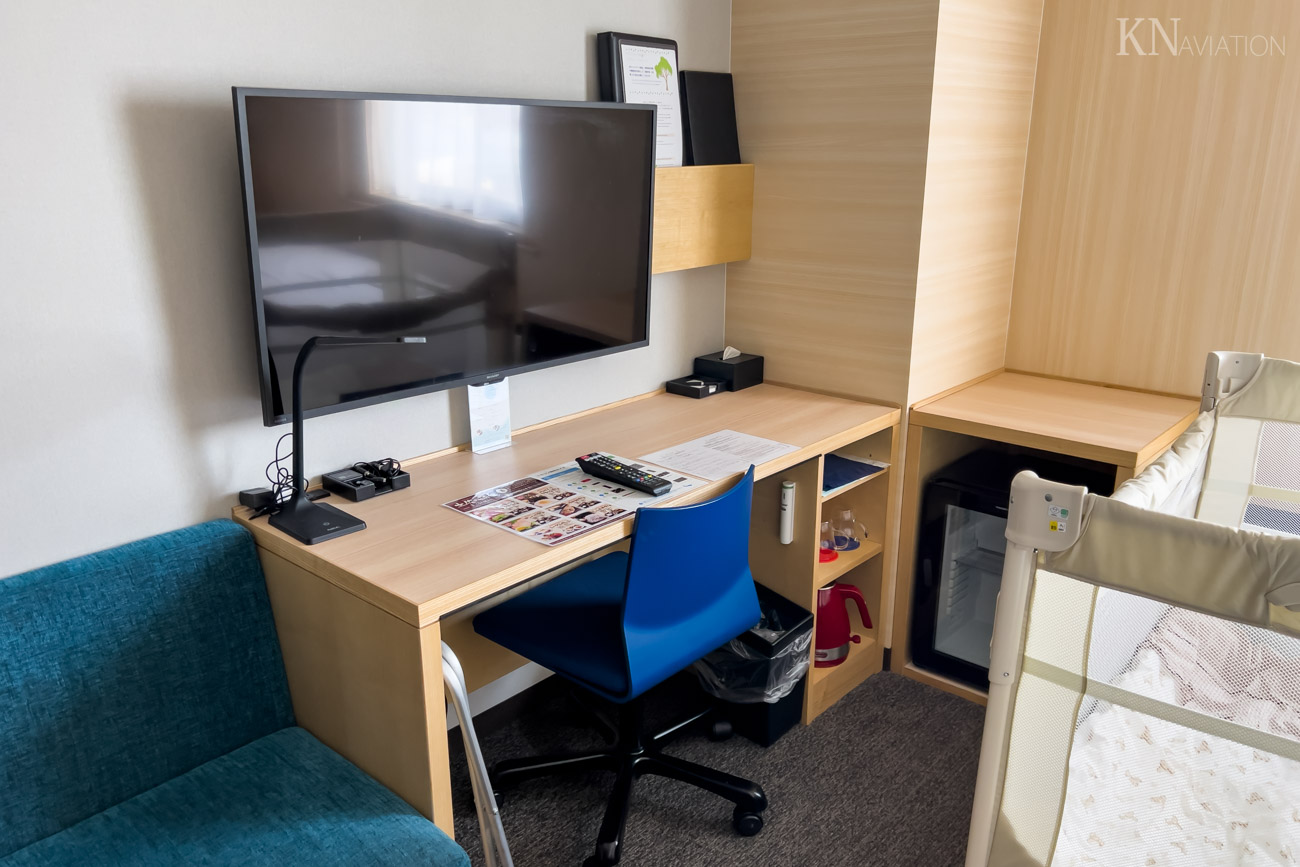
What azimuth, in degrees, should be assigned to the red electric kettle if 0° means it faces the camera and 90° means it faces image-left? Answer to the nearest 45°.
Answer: approximately 90°

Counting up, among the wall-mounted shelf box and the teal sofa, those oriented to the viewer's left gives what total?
0

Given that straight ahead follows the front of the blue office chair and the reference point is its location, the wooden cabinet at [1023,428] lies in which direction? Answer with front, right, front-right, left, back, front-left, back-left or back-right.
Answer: right

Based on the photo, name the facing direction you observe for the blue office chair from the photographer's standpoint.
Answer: facing away from the viewer and to the left of the viewer

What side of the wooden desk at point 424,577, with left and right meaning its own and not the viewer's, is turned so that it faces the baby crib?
front

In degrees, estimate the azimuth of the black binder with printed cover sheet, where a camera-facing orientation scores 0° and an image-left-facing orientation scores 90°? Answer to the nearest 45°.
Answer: approximately 315°

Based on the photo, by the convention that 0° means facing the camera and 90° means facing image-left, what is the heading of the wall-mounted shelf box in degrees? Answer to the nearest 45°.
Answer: approximately 315°

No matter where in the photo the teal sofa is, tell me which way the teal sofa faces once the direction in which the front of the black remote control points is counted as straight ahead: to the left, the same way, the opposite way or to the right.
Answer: the opposite way

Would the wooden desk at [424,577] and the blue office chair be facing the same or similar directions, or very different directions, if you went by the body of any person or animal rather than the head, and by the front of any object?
very different directions

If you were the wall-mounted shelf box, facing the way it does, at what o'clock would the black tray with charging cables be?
The black tray with charging cables is roughly at 3 o'clock from the wall-mounted shelf box.
